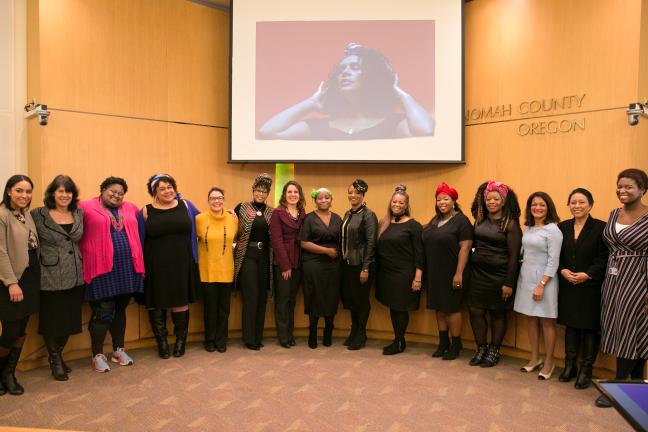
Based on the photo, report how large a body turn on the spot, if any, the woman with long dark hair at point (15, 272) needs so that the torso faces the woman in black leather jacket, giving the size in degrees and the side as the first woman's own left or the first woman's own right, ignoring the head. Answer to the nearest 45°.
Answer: approximately 45° to the first woman's own left

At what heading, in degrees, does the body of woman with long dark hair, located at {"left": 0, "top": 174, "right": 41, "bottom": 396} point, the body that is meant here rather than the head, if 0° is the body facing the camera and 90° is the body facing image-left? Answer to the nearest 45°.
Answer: approximately 315°

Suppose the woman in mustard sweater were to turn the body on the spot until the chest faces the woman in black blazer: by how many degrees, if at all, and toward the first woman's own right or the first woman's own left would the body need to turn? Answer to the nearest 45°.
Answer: approximately 45° to the first woman's own left

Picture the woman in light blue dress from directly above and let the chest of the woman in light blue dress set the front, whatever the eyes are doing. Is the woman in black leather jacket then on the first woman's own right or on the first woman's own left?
on the first woman's own right

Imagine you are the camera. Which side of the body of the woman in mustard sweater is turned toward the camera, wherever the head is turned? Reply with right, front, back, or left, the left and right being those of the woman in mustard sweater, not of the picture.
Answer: front

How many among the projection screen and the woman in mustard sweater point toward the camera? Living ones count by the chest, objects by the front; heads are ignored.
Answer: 2

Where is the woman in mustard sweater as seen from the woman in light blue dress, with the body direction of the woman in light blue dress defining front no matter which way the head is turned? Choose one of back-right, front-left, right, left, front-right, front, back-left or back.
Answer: front-right

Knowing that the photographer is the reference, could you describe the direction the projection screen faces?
facing the viewer

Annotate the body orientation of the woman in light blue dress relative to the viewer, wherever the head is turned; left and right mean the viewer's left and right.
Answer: facing the viewer and to the left of the viewer
